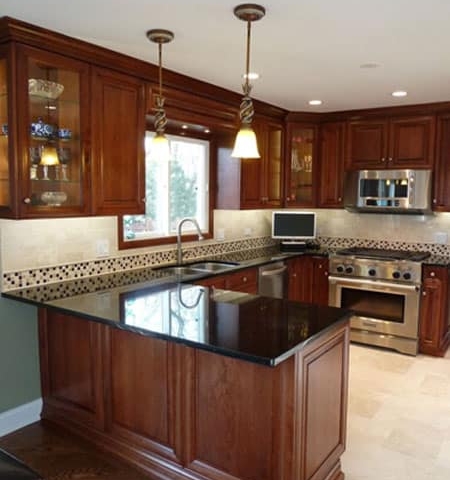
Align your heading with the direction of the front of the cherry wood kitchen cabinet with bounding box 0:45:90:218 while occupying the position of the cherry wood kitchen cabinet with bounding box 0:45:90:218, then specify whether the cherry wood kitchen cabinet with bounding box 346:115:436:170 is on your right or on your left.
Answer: on your left

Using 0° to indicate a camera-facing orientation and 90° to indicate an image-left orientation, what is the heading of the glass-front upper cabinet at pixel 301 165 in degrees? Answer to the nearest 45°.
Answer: approximately 0°

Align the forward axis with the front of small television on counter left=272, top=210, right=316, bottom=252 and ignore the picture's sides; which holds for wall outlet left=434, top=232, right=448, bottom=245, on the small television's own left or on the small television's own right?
on the small television's own left

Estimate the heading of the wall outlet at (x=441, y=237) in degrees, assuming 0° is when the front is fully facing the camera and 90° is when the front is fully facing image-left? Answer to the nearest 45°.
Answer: approximately 0°

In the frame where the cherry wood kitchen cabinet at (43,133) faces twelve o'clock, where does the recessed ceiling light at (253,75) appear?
The recessed ceiling light is roughly at 10 o'clock from the cherry wood kitchen cabinet.

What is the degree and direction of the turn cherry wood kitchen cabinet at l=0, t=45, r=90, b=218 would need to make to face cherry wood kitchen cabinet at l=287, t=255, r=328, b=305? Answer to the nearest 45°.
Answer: approximately 90° to its left

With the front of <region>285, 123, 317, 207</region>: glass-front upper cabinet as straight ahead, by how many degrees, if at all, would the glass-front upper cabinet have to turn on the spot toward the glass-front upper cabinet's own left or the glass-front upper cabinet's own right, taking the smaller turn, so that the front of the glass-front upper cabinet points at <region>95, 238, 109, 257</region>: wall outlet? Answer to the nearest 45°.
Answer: approximately 45° to the glass-front upper cabinet's own right

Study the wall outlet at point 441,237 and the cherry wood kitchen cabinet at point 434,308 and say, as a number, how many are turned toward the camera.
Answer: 2
